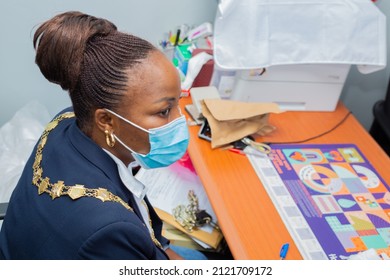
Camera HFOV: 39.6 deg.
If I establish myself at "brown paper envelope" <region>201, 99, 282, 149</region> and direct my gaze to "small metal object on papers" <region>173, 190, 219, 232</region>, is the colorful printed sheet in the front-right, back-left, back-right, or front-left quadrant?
front-left

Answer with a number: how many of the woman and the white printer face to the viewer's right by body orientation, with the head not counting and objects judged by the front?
1

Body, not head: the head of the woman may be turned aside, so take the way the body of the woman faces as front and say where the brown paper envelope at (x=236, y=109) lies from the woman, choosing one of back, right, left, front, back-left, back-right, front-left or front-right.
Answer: front-left

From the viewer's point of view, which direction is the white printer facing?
toward the camera

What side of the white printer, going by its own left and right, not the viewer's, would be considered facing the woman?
front

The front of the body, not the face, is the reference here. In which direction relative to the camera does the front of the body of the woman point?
to the viewer's right

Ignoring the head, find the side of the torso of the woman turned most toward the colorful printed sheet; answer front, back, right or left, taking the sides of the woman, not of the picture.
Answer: front

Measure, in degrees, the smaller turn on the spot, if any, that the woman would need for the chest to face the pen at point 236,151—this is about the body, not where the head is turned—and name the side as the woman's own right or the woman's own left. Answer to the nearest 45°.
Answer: approximately 45° to the woman's own left

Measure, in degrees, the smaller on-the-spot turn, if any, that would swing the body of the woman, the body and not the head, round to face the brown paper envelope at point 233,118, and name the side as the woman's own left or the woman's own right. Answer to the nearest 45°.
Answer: approximately 45° to the woman's own left

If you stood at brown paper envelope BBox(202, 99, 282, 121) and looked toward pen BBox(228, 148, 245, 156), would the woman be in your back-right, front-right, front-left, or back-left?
front-right
